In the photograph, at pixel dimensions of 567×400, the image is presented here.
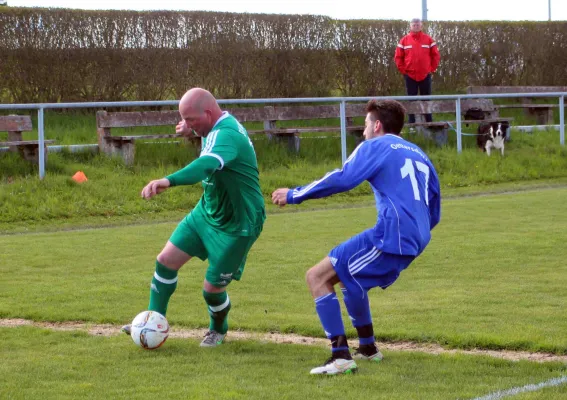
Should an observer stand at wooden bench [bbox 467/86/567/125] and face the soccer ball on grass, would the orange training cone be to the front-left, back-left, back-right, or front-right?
front-right

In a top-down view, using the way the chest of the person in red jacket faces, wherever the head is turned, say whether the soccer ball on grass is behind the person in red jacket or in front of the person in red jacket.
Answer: in front

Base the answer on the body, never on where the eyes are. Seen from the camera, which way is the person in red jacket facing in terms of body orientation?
toward the camera

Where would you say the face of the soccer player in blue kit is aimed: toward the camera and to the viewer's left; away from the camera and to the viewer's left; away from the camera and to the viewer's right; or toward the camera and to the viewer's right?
away from the camera and to the viewer's left

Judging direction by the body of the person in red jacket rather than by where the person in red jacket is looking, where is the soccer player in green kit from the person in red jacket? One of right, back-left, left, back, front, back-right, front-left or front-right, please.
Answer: front

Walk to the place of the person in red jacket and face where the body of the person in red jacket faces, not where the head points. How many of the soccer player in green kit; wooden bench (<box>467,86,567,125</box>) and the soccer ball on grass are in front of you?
2

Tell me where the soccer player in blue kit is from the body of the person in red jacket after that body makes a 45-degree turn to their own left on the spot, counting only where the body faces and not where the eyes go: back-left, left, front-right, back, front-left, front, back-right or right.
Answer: front-right

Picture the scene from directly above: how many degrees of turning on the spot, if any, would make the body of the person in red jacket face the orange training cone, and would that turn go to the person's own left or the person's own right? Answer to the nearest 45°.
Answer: approximately 45° to the person's own right

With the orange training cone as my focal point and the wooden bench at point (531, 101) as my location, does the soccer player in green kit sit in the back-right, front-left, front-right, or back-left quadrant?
front-left
